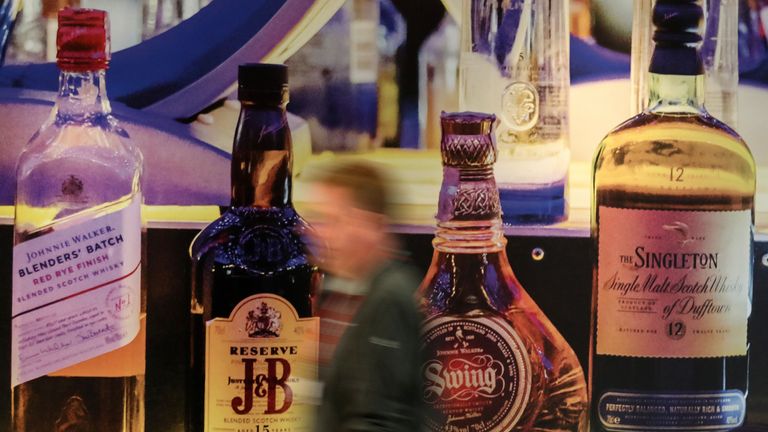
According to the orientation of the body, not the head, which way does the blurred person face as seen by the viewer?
to the viewer's left
